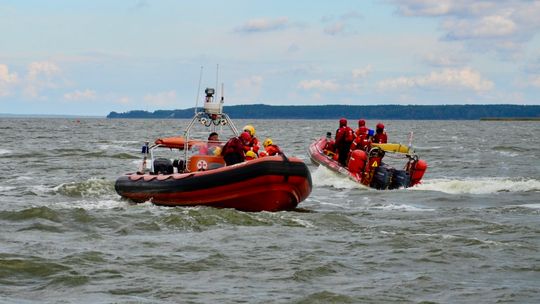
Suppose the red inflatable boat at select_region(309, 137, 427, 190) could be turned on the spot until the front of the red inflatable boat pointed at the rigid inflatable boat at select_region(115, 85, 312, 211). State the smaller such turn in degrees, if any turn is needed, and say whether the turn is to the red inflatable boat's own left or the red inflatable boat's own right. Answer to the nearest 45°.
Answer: approximately 90° to the red inflatable boat's own left

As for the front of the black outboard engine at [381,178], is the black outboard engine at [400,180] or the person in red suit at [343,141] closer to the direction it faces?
the person in red suit

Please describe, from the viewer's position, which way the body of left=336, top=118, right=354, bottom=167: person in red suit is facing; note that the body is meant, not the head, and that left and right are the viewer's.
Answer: facing away from the viewer and to the left of the viewer

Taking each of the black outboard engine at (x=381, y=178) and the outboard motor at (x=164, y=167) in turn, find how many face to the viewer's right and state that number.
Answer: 1

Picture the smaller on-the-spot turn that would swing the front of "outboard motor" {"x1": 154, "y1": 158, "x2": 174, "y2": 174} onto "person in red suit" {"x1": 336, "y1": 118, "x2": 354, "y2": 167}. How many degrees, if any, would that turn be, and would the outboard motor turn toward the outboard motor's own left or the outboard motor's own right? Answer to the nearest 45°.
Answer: approximately 45° to the outboard motor's own left

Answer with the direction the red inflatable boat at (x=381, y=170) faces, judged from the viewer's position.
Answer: facing away from the viewer and to the left of the viewer

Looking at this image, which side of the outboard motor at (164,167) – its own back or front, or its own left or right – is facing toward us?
right

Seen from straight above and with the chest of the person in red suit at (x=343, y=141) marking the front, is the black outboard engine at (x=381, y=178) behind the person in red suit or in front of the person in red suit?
behind
